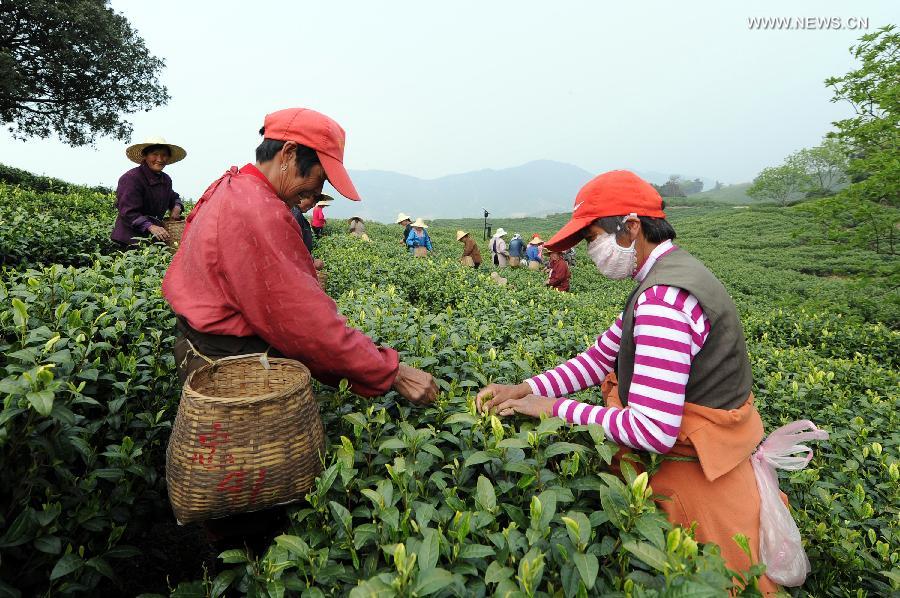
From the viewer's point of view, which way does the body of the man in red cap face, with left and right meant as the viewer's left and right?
facing to the right of the viewer

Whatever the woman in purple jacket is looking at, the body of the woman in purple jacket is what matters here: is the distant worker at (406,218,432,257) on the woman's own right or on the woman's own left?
on the woman's own left

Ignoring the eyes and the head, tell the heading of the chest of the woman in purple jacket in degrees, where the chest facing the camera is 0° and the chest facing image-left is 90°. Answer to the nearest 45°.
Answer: approximately 315°

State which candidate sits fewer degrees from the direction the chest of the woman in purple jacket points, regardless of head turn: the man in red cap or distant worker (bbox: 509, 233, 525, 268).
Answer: the man in red cap

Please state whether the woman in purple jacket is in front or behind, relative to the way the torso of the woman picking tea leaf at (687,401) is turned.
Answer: in front

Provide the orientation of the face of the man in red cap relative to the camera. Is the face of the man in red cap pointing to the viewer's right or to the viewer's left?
to the viewer's right

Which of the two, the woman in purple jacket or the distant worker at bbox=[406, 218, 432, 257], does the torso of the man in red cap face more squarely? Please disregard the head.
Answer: the distant worker

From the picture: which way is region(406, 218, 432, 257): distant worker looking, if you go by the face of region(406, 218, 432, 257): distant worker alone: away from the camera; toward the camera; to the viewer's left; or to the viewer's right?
toward the camera

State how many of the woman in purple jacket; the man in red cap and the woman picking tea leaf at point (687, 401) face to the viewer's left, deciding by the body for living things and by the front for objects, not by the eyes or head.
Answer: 1

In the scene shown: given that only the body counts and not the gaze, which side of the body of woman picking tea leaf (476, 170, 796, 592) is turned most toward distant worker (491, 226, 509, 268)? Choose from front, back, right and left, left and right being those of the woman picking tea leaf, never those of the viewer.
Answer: right

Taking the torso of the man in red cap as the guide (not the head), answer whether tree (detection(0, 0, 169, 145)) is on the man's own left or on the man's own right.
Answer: on the man's own left

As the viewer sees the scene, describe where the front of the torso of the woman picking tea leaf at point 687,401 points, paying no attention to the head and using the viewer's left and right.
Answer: facing to the left of the viewer

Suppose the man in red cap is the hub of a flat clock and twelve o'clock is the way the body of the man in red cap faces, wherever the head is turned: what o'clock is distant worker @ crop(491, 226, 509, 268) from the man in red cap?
The distant worker is roughly at 10 o'clock from the man in red cap.
